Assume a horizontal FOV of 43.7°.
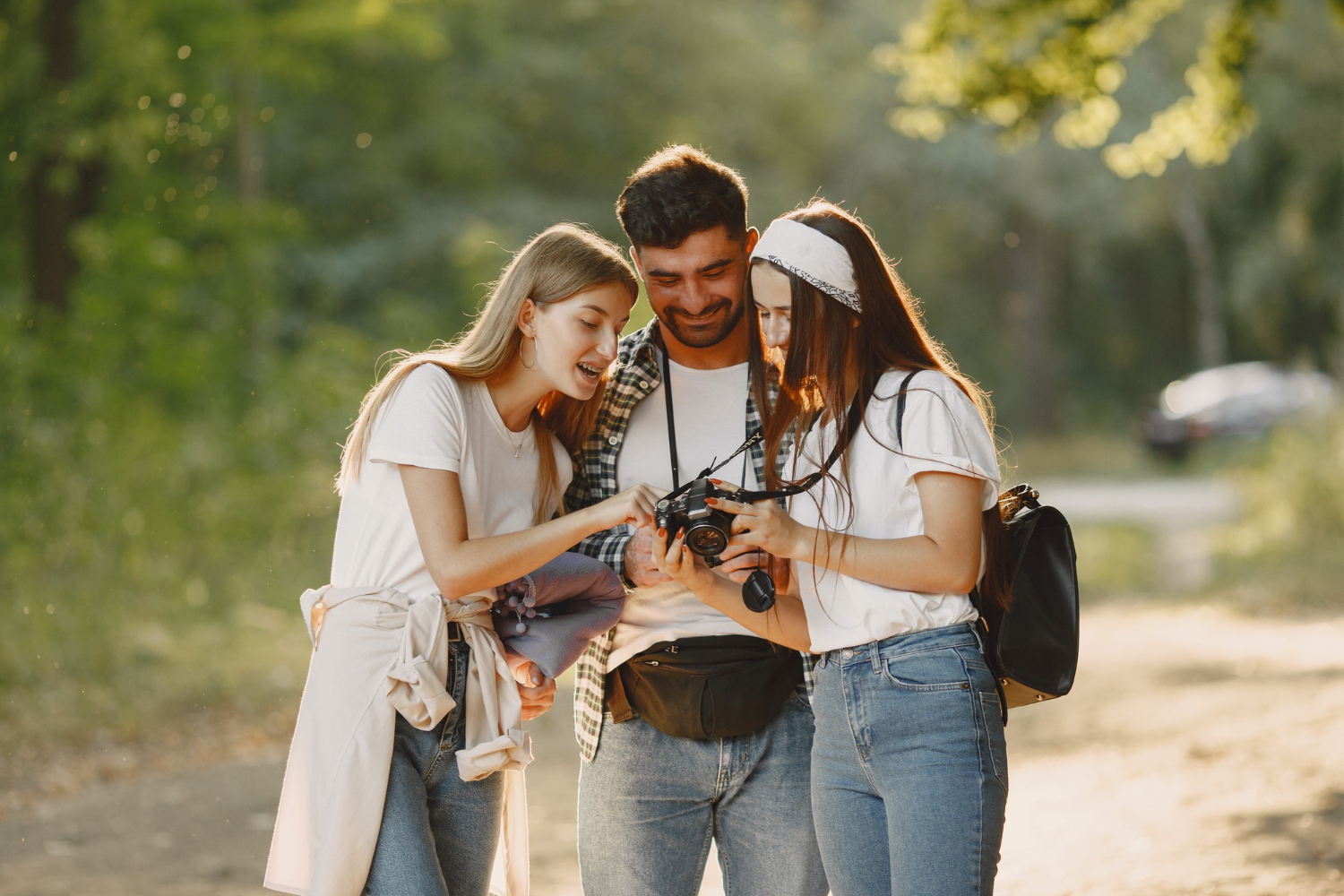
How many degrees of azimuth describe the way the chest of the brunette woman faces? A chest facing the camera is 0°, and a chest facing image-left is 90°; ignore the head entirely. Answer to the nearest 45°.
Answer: approximately 45°

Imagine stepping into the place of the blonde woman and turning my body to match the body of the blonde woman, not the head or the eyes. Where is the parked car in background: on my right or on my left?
on my left

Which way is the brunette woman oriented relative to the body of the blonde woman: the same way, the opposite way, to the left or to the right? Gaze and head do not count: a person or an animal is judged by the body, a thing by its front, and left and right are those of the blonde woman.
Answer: to the right

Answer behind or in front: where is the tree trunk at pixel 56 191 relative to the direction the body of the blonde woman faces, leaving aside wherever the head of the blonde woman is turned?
behind

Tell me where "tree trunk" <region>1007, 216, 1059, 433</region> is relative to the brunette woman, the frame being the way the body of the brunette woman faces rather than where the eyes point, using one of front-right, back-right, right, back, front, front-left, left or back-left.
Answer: back-right

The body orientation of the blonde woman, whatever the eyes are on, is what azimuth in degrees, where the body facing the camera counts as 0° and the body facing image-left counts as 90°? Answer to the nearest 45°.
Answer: approximately 315°

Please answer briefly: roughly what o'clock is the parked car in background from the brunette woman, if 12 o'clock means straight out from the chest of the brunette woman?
The parked car in background is roughly at 5 o'clock from the brunette woman.

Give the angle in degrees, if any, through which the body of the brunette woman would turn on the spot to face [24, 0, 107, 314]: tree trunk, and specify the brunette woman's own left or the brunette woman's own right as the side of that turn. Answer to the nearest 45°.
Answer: approximately 90° to the brunette woman's own right

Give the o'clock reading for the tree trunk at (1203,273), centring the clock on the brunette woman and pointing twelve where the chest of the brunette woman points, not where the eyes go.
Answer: The tree trunk is roughly at 5 o'clock from the brunette woman.

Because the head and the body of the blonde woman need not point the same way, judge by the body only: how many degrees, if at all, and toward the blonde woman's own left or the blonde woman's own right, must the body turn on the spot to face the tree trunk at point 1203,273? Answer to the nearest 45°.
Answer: approximately 90° to the blonde woman's own left

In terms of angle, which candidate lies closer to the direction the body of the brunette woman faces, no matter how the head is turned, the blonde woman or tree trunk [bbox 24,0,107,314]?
the blonde woman
